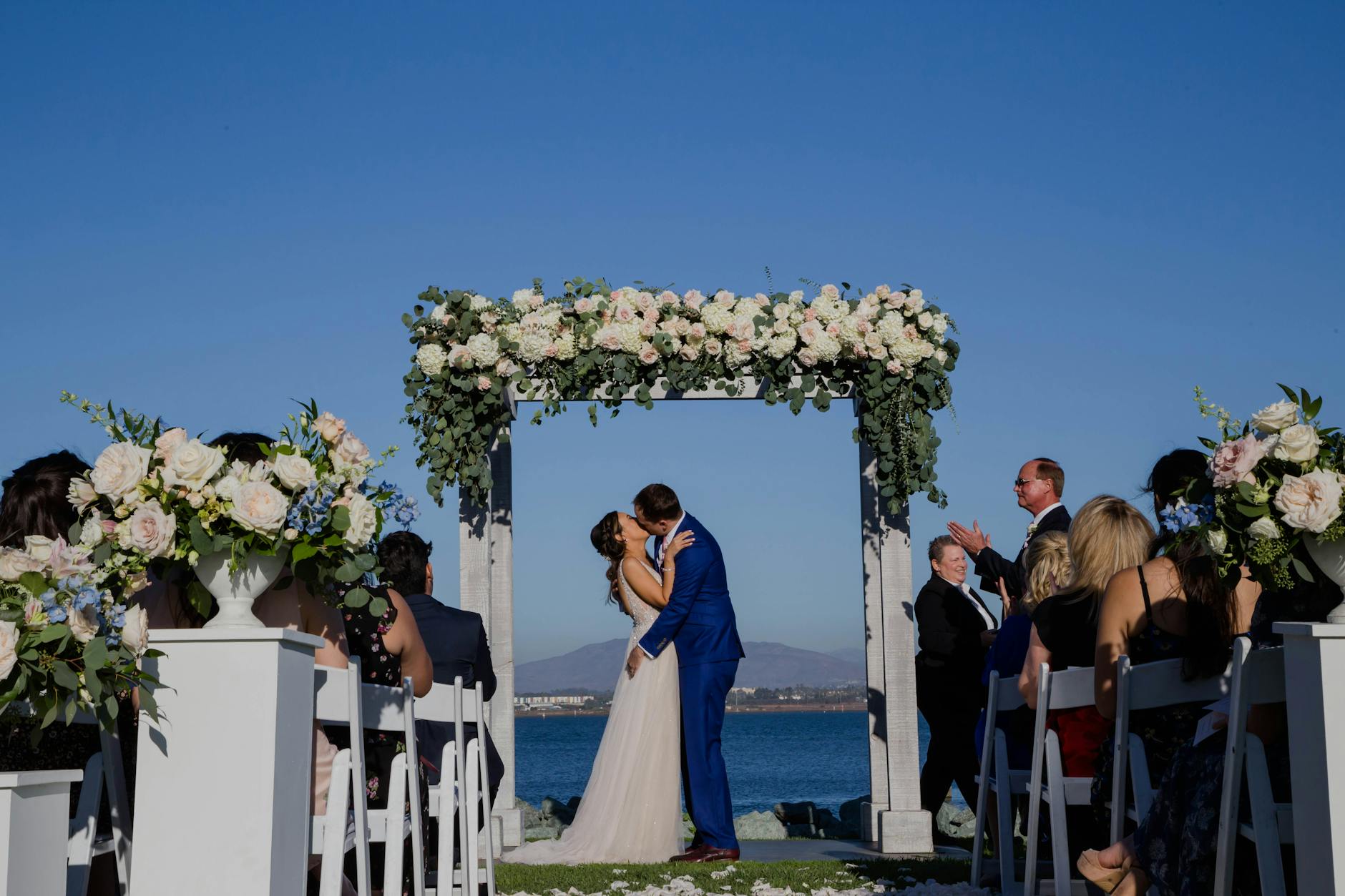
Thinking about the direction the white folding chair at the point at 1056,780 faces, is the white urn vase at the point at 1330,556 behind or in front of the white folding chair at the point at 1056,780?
behind

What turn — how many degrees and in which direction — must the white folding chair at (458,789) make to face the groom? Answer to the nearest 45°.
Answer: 0° — it already faces them

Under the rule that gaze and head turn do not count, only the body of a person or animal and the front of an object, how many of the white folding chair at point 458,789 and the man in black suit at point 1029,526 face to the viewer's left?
1

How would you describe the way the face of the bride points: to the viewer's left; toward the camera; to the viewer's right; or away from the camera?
to the viewer's right

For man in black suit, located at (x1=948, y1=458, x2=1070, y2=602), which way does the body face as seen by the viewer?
to the viewer's left

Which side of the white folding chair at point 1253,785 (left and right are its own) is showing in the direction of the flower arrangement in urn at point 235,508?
left

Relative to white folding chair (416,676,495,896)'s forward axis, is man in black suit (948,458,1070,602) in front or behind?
in front

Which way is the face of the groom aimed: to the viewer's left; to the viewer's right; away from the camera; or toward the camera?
to the viewer's left

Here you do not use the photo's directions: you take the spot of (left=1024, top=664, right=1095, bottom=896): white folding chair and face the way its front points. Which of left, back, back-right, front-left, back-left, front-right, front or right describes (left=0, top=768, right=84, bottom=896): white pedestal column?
left

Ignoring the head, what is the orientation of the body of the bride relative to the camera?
to the viewer's right

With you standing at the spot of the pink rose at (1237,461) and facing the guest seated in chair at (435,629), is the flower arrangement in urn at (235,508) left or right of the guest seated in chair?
left

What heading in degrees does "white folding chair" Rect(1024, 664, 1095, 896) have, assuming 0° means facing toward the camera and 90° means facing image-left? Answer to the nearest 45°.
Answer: approximately 135°
